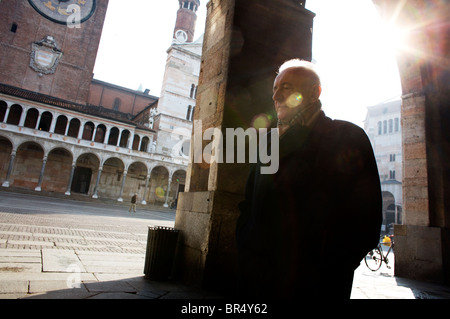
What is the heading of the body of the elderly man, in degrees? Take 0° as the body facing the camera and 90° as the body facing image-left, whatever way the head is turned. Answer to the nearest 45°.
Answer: approximately 45°

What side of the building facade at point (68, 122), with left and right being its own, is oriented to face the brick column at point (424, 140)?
front

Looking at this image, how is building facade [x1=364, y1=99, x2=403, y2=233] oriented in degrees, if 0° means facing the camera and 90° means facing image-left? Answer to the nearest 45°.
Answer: approximately 45°

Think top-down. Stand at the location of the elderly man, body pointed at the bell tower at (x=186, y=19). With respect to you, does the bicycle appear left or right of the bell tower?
right

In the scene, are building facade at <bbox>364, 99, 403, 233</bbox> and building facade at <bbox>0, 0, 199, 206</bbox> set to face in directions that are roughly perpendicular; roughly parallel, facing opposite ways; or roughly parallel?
roughly perpendicular

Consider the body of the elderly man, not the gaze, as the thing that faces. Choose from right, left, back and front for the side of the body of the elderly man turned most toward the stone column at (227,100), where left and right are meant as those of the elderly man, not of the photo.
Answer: right

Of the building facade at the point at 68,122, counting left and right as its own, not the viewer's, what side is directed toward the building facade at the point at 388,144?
left

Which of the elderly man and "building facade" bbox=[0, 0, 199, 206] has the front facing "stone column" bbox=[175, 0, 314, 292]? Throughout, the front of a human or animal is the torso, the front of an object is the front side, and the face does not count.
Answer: the building facade
